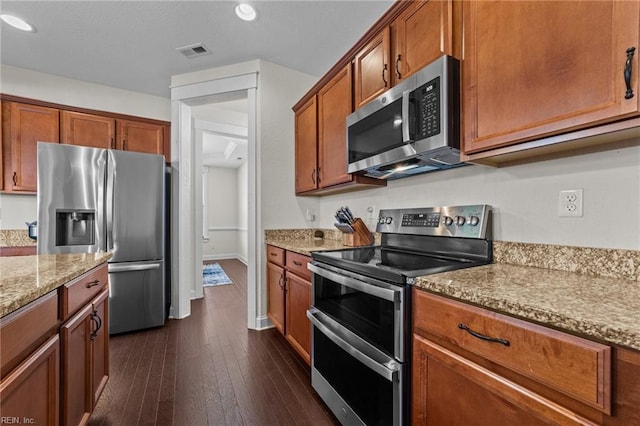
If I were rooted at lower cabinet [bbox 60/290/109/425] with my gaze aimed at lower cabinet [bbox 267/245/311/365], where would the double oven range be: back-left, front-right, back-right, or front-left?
front-right

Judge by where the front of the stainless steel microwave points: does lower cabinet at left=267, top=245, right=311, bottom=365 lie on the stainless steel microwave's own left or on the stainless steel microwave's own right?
on the stainless steel microwave's own right

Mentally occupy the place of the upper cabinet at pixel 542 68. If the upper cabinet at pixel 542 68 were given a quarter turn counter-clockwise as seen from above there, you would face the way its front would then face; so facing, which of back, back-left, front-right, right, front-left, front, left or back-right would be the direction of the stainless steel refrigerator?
back-right

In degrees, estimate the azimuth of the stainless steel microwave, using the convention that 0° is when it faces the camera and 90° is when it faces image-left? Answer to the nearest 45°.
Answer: approximately 45°

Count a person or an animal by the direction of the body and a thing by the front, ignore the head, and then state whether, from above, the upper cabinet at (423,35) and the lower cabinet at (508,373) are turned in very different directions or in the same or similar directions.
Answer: same or similar directions

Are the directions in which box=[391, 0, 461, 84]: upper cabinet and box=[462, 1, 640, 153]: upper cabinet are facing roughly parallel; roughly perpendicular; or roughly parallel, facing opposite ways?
roughly parallel

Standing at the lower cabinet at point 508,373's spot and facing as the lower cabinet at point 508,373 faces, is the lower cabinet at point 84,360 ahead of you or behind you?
ahead

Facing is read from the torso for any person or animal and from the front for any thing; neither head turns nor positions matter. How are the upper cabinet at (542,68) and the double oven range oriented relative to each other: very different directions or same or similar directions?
same or similar directions

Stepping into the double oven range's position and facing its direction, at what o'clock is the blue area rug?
The blue area rug is roughly at 3 o'clock from the double oven range.

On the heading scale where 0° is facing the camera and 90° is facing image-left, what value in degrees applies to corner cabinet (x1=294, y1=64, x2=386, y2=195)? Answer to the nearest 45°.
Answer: approximately 45°

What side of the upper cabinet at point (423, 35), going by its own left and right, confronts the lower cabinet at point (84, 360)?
front

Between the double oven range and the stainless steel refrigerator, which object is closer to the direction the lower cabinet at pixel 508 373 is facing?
the stainless steel refrigerator

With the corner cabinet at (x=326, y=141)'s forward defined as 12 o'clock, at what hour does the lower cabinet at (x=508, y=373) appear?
The lower cabinet is roughly at 10 o'clock from the corner cabinet.

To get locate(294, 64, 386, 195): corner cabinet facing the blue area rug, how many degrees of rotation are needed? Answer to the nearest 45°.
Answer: approximately 90° to its right

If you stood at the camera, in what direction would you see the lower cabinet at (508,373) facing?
facing the viewer and to the left of the viewer
